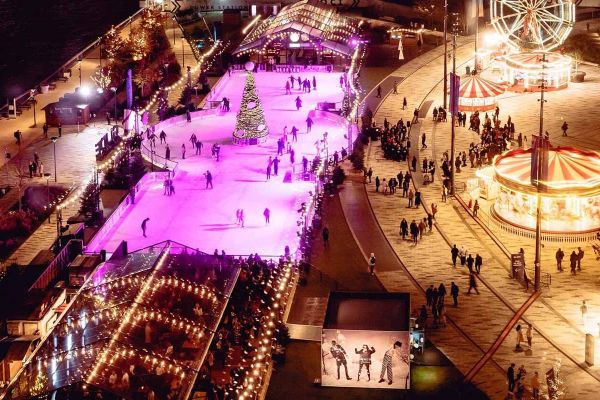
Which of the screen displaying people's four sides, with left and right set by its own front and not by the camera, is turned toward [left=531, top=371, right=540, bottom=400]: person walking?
left

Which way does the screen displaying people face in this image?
toward the camera

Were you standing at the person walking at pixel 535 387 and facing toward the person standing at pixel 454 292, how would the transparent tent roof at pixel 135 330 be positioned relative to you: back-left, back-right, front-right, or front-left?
front-left

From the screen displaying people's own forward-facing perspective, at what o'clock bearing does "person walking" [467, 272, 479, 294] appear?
The person walking is roughly at 7 o'clock from the screen displaying people.

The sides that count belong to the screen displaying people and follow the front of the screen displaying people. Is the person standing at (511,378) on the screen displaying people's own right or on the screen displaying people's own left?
on the screen displaying people's own left

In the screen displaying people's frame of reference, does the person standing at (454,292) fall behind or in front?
behind

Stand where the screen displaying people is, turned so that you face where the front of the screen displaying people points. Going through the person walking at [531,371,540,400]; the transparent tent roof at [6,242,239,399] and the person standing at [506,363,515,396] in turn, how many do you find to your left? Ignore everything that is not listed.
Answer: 2

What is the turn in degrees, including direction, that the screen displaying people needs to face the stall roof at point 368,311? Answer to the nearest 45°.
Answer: approximately 180°

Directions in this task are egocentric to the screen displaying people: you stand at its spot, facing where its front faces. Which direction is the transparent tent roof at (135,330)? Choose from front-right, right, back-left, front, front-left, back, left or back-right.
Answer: right
